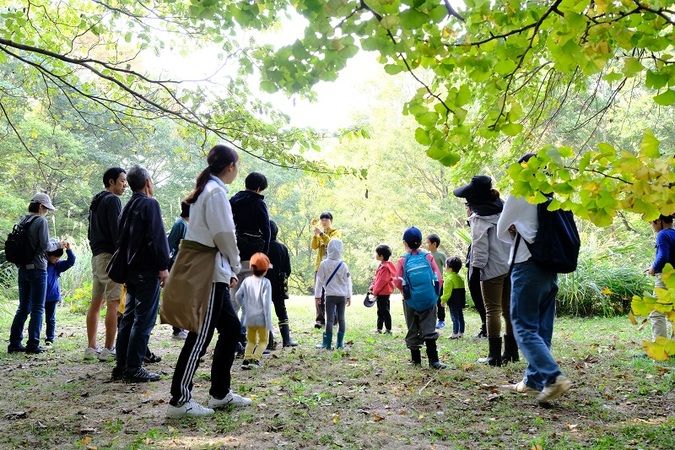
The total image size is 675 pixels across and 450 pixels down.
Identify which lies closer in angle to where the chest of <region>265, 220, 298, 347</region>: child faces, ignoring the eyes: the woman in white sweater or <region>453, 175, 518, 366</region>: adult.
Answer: the adult

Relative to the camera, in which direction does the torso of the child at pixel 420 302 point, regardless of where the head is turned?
away from the camera

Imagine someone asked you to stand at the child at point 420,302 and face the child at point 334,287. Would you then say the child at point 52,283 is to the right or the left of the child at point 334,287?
left

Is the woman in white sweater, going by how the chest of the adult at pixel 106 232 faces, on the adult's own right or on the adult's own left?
on the adult's own right

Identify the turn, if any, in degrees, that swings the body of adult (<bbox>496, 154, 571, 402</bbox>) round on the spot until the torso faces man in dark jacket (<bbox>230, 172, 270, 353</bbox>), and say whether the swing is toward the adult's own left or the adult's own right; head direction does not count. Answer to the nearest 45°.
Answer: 0° — they already face them

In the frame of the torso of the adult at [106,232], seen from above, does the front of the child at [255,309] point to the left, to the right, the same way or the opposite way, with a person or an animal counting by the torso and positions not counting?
to the left

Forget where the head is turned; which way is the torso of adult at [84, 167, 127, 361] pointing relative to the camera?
to the viewer's right

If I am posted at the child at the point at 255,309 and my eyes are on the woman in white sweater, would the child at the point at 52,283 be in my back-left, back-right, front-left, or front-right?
back-right

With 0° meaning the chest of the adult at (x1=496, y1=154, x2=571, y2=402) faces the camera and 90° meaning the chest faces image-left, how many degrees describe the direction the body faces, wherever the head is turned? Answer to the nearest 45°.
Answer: approximately 90°

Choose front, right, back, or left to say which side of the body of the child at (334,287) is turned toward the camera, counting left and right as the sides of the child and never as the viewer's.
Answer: back

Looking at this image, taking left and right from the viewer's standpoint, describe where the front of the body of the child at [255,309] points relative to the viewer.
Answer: facing away from the viewer

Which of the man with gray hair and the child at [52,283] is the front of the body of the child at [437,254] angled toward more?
the child

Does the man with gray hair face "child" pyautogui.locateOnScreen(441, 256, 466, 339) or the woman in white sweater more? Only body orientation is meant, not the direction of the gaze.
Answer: the child

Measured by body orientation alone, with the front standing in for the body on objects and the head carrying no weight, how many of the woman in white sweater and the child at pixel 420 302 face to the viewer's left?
0

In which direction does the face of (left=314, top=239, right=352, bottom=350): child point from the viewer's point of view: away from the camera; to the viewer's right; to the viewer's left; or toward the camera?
away from the camera
